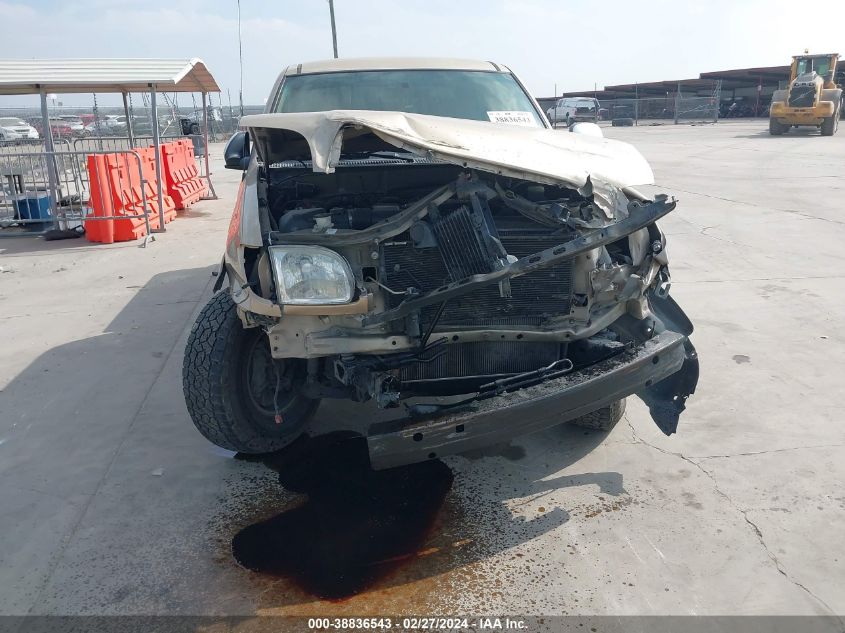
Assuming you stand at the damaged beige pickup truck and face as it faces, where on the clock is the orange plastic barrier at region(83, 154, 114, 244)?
The orange plastic barrier is roughly at 5 o'clock from the damaged beige pickup truck.

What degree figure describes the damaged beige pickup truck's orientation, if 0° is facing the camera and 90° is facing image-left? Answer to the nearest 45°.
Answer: approximately 0°
